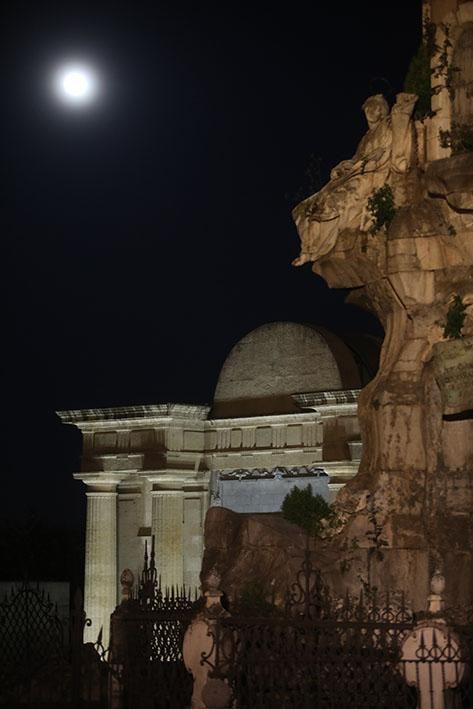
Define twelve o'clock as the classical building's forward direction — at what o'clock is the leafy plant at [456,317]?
The leafy plant is roughly at 10 o'clock from the classical building.

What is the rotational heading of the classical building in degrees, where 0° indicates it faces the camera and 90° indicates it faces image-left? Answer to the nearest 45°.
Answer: approximately 45°

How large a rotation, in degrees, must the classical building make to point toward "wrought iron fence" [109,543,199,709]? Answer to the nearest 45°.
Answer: approximately 45° to its left

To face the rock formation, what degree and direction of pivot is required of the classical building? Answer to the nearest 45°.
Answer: approximately 45° to its left
